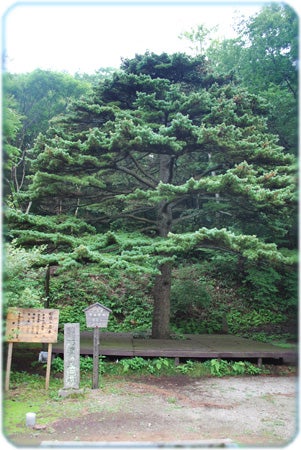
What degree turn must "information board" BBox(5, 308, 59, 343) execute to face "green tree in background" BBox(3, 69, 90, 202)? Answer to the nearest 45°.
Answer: approximately 180°

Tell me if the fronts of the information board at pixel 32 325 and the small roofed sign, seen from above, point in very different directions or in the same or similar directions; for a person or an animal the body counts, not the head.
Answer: same or similar directions

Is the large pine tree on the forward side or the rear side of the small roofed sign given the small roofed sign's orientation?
on the rear side

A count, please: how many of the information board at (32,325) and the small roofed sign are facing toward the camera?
2

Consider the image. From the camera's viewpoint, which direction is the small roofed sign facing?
toward the camera

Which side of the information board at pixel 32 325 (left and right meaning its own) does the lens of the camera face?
front

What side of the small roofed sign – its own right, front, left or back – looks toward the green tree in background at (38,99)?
back
